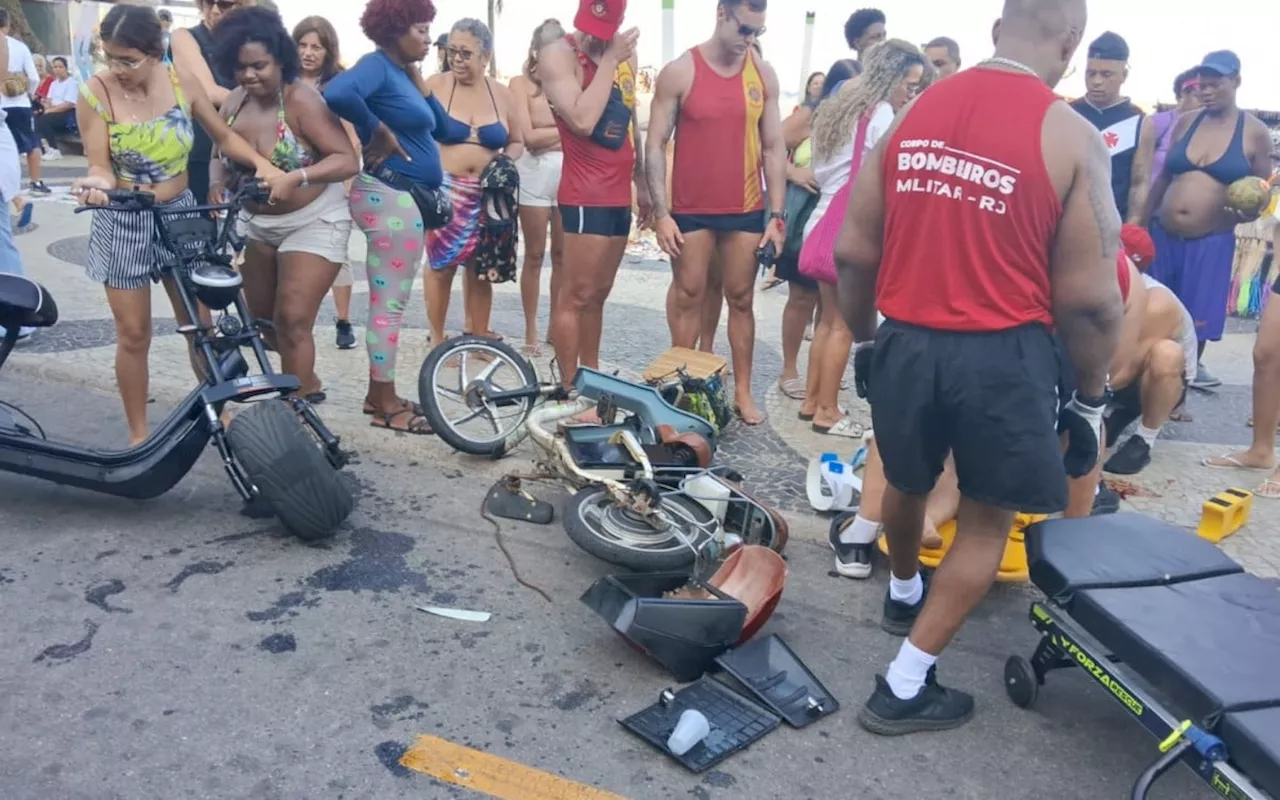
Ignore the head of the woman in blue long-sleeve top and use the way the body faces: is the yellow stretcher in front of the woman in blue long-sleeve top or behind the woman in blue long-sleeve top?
in front

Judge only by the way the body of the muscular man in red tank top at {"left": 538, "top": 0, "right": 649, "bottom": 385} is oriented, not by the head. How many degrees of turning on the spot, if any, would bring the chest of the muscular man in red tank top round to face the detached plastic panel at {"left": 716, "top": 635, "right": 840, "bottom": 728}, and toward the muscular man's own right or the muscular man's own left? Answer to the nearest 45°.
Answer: approximately 45° to the muscular man's own right

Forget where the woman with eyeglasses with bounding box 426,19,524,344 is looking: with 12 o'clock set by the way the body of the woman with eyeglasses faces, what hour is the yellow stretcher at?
The yellow stretcher is roughly at 11 o'clock from the woman with eyeglasses.

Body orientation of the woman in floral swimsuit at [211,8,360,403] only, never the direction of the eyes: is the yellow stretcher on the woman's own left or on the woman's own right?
on the woman's own left

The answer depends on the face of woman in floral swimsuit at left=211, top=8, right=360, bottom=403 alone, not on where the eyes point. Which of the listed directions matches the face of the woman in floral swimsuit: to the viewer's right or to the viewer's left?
to the viewer's left

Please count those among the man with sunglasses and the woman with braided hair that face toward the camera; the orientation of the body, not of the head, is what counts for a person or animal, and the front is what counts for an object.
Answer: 1

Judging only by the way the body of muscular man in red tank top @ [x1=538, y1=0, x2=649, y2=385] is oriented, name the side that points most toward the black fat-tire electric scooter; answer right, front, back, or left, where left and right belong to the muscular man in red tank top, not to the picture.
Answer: right

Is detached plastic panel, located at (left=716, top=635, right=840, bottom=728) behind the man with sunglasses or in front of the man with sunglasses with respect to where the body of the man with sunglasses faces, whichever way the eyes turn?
in front

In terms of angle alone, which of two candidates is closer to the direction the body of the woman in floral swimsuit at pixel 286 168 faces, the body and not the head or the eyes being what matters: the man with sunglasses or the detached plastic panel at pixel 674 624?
the detached plastic panel

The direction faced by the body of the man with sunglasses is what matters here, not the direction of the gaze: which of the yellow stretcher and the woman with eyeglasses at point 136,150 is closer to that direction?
the yellow stretcher

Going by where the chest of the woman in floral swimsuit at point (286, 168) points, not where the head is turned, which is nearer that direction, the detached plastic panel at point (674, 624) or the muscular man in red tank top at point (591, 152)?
the detached plastic panel
